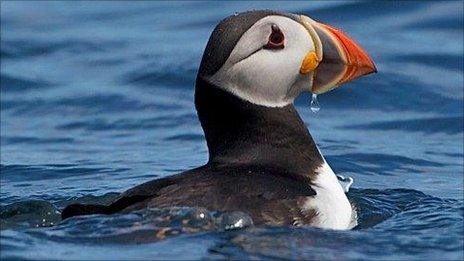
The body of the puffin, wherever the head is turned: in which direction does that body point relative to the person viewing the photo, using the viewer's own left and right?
facing to the right of the viewer
